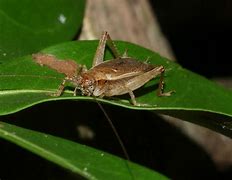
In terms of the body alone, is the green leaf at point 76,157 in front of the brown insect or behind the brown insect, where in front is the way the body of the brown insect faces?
in front

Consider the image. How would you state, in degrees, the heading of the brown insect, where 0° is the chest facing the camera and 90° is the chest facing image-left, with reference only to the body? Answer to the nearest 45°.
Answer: approximately 45°
